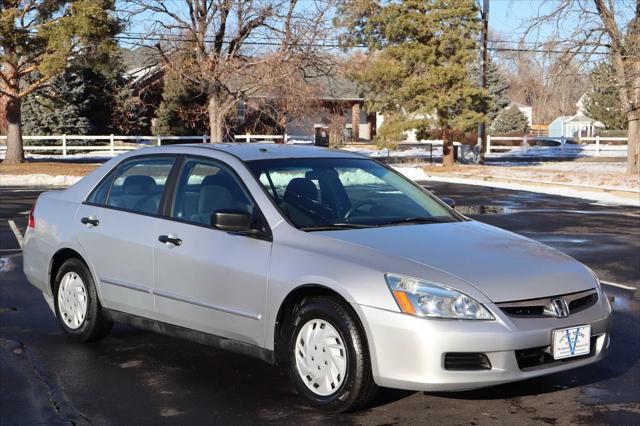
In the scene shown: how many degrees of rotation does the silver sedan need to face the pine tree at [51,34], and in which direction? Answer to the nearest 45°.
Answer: approximately 135° to its left

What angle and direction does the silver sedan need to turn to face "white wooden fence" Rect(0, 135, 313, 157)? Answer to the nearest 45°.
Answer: approximately 135° to its left

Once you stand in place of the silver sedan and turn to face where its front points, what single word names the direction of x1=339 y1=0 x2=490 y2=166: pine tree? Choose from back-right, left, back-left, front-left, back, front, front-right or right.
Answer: back-left

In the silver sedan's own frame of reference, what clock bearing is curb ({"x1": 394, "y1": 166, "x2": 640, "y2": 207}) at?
The curb is roughly at 8 o'clock from the silver sedan.

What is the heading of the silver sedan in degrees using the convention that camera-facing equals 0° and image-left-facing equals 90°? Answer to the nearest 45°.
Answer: approximately 315°

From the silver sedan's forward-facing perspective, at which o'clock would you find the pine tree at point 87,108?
The pine tree is roughly at 7 o'clock from the silver sedan.
